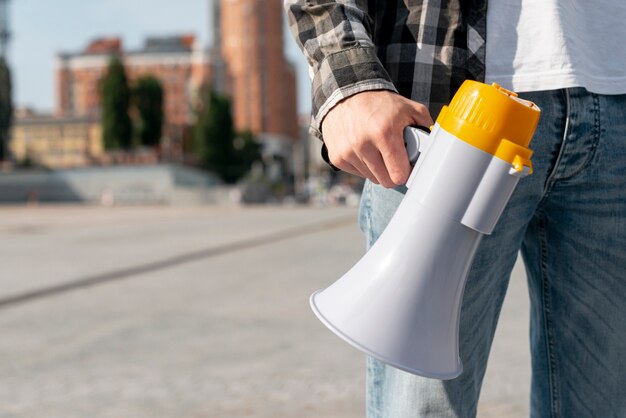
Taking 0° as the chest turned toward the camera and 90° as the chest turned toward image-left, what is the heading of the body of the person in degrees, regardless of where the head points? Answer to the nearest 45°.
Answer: approximately 0°
